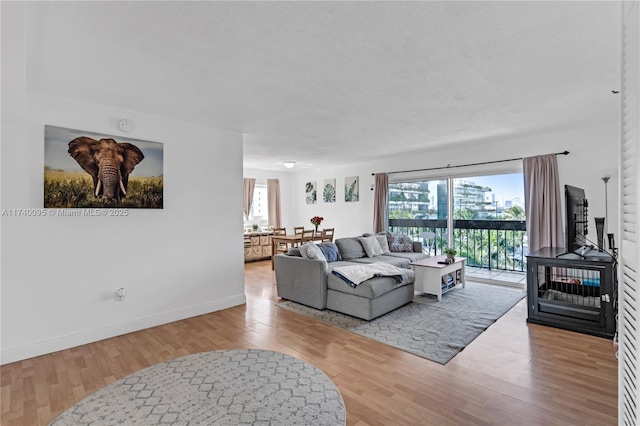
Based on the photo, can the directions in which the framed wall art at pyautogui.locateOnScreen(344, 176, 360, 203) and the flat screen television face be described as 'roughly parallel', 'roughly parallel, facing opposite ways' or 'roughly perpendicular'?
roughly perpendicular

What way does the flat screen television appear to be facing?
to the viewer's left

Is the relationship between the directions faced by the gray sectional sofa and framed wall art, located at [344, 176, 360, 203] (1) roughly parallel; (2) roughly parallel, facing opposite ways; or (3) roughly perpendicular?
roughly perpendicular

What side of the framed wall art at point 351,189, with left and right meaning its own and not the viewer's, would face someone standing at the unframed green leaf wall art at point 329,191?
right

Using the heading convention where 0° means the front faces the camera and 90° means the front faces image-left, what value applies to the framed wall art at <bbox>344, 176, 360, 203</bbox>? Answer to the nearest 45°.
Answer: approximately 45°

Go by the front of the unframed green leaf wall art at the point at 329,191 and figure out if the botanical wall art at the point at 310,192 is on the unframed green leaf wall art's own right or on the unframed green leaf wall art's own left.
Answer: on the unframed green leaf wall art's own right

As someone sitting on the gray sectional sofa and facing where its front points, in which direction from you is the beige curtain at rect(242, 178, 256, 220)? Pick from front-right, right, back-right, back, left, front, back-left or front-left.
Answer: back

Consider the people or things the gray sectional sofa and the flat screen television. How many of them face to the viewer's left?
1

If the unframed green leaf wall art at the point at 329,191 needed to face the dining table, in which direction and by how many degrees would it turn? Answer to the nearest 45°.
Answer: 0° — it already faces it

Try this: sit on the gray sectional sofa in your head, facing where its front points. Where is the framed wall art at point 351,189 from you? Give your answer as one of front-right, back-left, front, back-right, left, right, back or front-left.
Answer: back-left

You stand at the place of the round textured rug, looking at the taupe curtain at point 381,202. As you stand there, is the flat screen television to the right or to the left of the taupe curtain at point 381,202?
right
